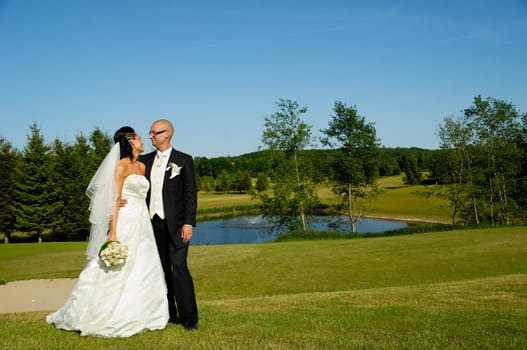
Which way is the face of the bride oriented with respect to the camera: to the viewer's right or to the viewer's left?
to the viewer's right

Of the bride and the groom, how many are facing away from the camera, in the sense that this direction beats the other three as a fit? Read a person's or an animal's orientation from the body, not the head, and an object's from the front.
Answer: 0

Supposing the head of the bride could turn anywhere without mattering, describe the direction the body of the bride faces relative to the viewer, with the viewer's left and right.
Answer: facing the viewer and to the right of the viewer

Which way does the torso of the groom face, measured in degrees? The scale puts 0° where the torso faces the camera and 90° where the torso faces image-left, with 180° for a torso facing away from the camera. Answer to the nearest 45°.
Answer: approximately 45°

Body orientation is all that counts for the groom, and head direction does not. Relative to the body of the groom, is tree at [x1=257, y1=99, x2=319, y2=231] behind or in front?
behind

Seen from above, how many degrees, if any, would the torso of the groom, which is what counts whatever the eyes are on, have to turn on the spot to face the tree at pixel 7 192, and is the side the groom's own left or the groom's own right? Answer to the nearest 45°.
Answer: approximately 135° to the groom's own right

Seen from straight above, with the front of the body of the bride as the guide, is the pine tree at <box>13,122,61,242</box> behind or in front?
behind

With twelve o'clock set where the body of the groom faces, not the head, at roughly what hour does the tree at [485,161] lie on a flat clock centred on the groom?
The tree is roughly at 6 o'clock from the groom.

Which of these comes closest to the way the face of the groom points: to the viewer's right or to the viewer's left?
to the viewer's left
